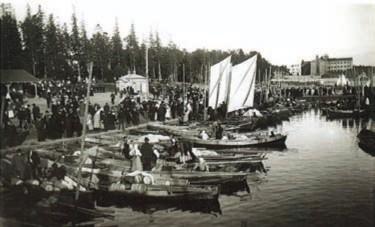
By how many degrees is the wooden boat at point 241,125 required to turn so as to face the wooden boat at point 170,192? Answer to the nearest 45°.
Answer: approximately 90° to its right

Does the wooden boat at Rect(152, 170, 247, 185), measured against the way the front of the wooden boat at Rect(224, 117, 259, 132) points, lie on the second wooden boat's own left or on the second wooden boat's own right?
on the second wooden boat's own right

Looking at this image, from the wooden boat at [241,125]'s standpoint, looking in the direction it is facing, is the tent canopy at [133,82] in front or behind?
behind

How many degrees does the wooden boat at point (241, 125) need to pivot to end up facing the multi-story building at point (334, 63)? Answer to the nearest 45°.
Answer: approximately 45° to its left

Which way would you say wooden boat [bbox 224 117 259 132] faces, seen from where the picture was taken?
facing to the right of the viewer
